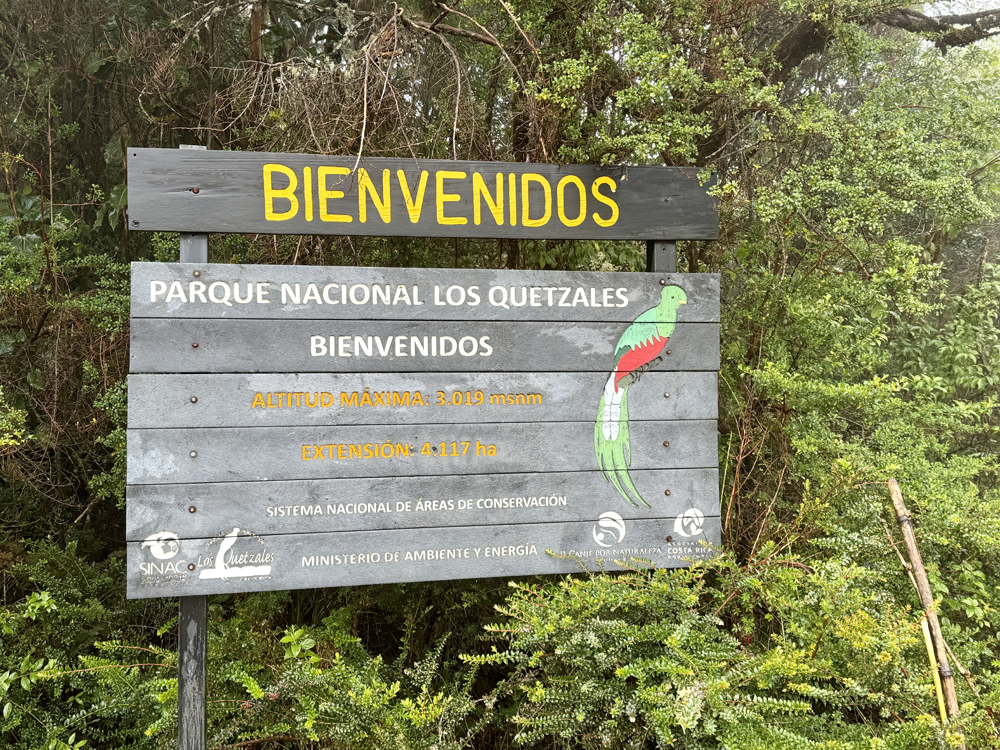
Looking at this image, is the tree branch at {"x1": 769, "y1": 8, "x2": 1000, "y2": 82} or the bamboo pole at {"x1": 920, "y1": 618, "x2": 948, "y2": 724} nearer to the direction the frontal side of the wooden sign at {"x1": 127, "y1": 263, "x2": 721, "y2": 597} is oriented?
the bamboo pole

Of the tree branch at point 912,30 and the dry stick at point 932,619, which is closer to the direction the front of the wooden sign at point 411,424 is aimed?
the dry stick

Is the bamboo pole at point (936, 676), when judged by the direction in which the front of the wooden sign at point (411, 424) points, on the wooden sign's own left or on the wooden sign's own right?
on the wooden sign's own left

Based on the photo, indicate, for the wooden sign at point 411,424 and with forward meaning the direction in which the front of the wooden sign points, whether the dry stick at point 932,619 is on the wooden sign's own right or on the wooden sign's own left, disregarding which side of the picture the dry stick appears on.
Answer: on the wooden sign's own left

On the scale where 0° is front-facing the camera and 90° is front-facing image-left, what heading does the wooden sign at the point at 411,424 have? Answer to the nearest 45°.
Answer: approximately 0°
